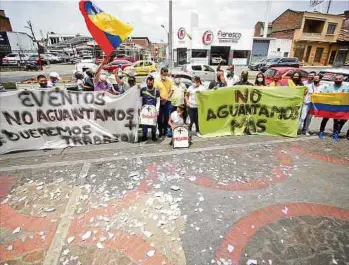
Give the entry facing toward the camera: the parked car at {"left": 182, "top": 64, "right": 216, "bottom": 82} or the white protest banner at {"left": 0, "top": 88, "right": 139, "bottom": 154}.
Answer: the white protest banner

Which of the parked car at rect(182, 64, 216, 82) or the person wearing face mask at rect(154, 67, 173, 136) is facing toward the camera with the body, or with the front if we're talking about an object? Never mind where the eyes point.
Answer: the person wearing face mask

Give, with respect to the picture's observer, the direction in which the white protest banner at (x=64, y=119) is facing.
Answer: facing the viewer

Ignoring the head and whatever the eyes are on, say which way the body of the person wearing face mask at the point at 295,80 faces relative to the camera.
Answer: toward the camera

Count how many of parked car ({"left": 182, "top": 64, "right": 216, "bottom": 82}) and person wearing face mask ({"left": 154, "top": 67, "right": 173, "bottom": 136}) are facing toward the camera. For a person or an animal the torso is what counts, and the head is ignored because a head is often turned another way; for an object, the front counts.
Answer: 1

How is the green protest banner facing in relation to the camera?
toward the camera

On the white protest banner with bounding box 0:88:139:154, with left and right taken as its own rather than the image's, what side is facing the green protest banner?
left

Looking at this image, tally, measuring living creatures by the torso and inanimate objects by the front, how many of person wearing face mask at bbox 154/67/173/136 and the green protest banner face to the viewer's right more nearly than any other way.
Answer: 0

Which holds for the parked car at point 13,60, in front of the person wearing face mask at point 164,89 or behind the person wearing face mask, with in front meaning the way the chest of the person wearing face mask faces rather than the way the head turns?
behind

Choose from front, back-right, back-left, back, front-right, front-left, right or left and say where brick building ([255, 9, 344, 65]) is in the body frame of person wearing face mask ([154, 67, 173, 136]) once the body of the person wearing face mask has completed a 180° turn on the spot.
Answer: front-right

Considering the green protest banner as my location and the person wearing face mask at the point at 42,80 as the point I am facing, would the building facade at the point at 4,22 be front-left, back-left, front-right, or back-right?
front-right

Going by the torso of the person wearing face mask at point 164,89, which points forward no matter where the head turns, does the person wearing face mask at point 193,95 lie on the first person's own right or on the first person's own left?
on the first person's own left
